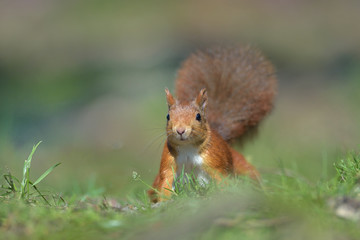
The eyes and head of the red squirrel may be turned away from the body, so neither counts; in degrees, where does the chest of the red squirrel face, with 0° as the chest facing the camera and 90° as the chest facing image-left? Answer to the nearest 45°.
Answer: approximately 45°
